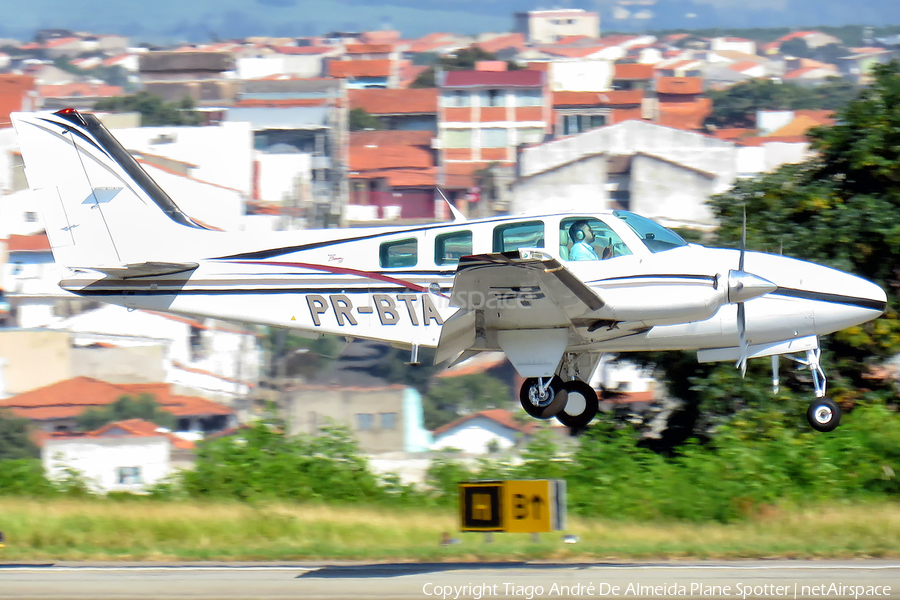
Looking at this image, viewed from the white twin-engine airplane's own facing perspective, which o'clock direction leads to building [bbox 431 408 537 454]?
The building is roughly at 9 o'clock from the white twin-engine airplane.

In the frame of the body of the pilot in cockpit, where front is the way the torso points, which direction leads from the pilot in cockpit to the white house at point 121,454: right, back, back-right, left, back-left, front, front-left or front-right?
back-left

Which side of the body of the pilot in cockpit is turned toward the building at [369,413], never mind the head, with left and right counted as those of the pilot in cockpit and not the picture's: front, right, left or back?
left

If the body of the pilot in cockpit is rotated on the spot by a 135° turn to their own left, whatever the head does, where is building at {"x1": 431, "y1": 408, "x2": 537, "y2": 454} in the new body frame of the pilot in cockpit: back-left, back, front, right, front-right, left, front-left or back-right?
front-right

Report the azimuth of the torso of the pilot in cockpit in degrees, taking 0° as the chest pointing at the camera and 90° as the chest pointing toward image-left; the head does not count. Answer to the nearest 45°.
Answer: approximately 270°

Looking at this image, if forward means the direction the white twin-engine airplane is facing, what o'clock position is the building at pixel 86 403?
The building is roughly at 8 o'clock from the white twin-engine airplane.

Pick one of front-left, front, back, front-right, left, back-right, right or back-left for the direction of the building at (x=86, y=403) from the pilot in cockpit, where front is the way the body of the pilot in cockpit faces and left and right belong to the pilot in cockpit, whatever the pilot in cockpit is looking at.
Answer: back-left

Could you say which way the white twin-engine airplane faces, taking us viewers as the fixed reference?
facing to the right of the viewer

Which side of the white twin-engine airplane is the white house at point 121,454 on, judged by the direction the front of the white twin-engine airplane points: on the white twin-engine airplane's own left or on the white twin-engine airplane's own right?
on the white twin-engine airplane's own left

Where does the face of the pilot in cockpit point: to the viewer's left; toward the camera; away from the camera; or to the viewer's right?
to the viewer's right
